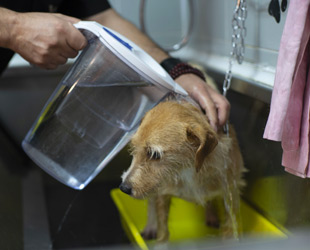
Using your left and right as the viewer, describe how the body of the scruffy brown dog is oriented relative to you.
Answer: facing the viewer and to the left of the viewer
